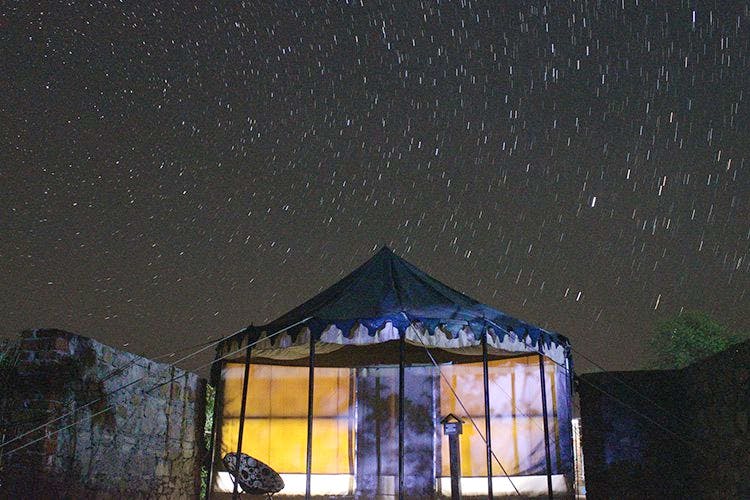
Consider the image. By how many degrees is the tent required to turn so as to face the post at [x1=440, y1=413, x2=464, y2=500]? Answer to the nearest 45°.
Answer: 0° — it already faces it

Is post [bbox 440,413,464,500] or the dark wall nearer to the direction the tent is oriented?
the post

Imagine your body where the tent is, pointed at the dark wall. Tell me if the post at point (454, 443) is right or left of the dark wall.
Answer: right

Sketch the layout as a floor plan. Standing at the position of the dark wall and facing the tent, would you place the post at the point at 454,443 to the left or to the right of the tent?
left

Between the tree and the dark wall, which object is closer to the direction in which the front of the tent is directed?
the dark wall

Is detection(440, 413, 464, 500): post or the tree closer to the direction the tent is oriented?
the post

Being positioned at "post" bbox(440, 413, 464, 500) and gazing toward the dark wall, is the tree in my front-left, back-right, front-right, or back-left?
front-left

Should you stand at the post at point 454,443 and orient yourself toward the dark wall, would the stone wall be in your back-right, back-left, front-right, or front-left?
back-right

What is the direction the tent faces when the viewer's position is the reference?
facing the viewer

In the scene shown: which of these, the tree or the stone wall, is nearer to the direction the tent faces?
the stone wall

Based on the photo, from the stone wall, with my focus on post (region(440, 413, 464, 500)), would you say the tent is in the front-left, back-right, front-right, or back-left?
front-left

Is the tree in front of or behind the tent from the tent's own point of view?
behind

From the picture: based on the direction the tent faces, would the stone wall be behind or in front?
in front
